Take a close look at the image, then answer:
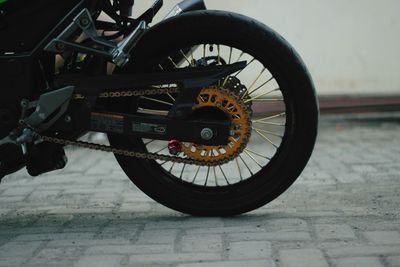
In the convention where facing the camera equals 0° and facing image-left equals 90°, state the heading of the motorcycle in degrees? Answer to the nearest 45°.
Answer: approximately 90°
